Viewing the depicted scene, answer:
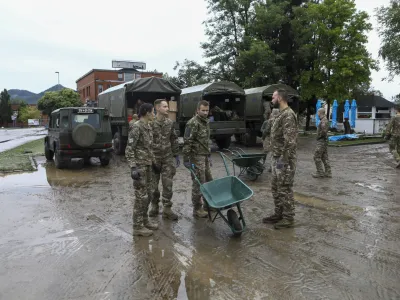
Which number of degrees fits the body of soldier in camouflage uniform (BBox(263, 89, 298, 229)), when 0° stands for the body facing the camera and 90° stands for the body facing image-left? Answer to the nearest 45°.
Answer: approximately 90°

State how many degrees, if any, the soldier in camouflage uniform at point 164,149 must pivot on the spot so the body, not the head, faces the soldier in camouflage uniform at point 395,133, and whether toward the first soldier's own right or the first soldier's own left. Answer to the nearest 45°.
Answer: approximately 90° to the first soldier's own left

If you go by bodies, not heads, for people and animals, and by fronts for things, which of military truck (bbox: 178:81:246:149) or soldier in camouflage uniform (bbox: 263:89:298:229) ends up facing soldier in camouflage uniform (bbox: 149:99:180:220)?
soldier in camouflage uniform (bbox: 263:89:298:229)

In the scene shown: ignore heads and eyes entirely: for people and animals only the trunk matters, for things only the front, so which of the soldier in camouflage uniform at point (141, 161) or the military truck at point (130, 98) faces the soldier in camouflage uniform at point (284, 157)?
the soldier in camouflage uniform at point (141, 161)

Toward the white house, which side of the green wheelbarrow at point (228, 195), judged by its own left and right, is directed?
left

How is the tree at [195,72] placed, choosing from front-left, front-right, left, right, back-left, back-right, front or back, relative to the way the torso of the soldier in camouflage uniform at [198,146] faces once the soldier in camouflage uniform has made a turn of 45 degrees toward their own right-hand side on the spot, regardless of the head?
back

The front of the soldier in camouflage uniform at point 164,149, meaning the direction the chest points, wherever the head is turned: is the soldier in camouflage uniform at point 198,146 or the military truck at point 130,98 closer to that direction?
the soldier in camouflage uniform

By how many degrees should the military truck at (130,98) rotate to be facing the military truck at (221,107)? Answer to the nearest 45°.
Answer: approximately 135° to its right

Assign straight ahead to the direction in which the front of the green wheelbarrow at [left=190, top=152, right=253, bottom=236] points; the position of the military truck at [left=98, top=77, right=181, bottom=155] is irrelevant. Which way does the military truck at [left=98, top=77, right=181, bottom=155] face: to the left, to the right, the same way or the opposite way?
the opposite way

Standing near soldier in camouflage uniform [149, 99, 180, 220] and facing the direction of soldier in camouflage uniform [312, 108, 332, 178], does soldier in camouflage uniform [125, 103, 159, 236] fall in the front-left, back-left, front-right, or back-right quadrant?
back-right

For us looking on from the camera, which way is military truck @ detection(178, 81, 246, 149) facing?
facing away from the viewer and to the left of the viewer

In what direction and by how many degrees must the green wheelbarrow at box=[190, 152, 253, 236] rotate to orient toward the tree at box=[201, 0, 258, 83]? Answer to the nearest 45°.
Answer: approximately 135° to its left

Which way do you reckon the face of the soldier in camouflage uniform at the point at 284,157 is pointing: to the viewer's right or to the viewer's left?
to the viewer's left
